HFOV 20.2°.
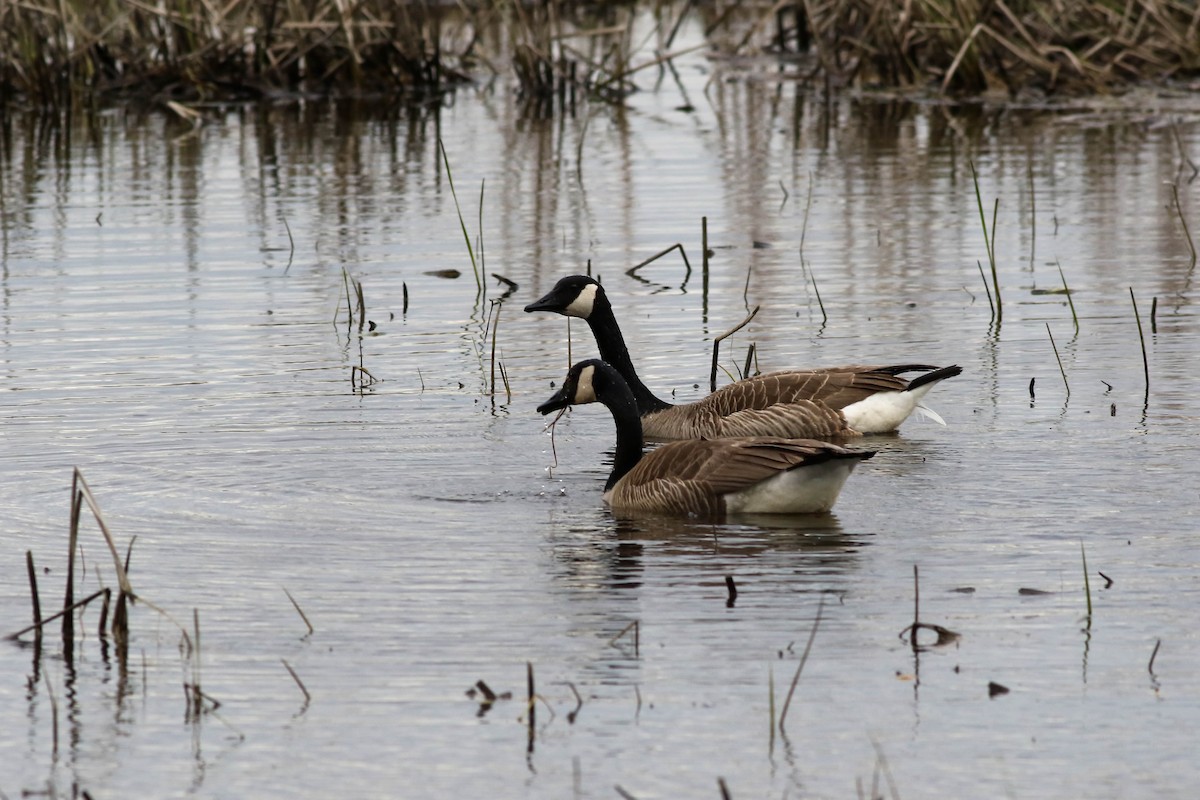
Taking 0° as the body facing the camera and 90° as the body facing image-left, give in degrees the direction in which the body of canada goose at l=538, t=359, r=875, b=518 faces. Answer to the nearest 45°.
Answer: approximately 90°

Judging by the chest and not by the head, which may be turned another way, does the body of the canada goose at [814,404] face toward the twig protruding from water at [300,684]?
no

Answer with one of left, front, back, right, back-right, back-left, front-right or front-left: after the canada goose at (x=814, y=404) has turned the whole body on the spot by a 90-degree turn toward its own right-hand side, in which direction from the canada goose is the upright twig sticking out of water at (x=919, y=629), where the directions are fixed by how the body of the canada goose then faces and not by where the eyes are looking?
back

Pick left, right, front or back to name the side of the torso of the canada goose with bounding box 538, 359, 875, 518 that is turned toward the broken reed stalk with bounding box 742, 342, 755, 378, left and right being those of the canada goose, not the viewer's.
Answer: right

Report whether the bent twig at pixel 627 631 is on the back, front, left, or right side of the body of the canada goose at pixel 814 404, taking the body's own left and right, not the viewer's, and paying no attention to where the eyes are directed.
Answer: left

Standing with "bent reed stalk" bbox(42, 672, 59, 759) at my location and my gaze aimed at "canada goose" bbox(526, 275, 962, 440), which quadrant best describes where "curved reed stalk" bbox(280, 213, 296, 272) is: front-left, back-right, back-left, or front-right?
front-left

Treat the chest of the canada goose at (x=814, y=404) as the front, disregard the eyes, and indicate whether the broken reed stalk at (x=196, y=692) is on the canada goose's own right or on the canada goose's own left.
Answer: on the canada goose's own left

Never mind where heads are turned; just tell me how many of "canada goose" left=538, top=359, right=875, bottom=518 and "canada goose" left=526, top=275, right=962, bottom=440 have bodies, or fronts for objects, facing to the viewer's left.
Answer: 2

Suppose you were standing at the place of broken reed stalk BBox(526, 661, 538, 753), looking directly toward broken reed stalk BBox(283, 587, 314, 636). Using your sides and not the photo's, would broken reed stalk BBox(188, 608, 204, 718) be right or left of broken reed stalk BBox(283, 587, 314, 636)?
left

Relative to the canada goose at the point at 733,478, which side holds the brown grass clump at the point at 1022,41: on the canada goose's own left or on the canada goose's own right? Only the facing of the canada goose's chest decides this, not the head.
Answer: on the canada goose's own right

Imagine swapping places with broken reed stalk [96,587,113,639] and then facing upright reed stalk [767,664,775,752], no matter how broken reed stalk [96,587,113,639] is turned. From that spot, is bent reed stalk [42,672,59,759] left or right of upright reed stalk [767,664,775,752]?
right

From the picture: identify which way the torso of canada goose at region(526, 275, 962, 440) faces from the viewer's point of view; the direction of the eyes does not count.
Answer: to the viewer's left

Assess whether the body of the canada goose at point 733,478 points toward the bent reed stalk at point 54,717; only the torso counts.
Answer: no

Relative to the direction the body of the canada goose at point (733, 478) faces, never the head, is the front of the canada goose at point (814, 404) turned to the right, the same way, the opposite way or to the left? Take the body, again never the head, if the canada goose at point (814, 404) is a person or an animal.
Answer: the same way
